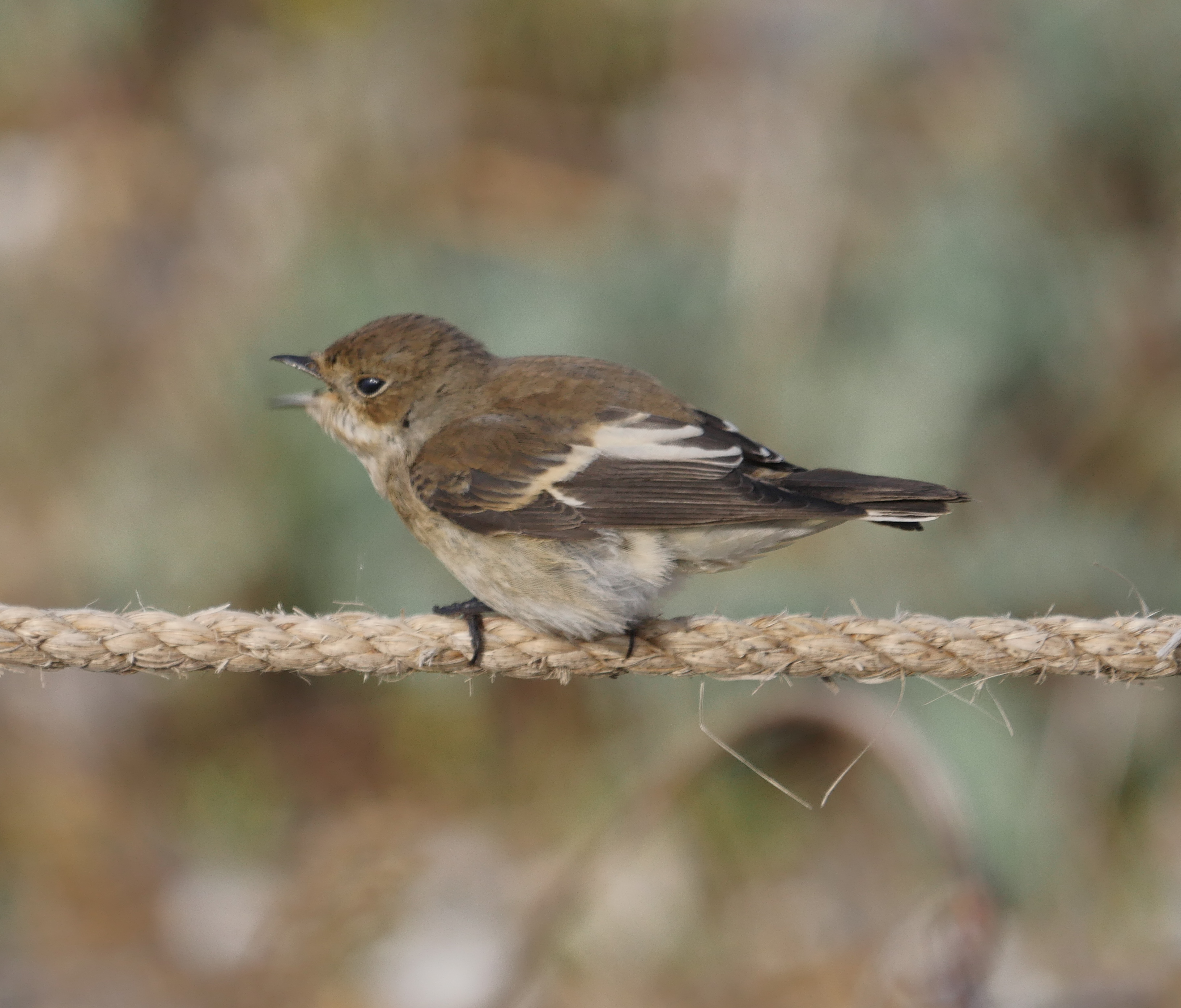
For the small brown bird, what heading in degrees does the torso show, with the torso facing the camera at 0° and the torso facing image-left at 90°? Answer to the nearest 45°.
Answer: approximately 90°
